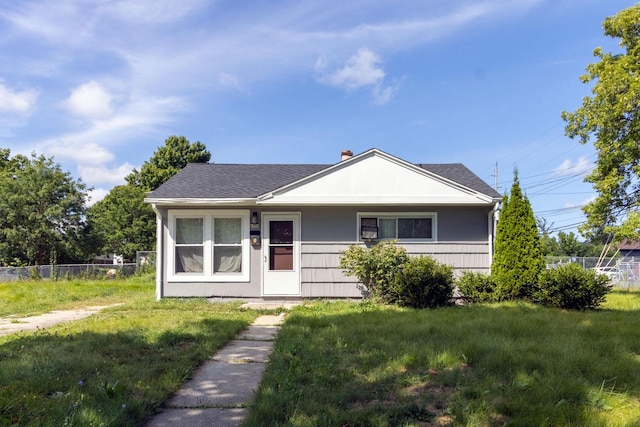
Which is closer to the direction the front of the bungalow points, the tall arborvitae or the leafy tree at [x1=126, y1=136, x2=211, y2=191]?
the tall arborvitae

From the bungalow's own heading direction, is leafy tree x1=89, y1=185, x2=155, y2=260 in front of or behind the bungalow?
behind

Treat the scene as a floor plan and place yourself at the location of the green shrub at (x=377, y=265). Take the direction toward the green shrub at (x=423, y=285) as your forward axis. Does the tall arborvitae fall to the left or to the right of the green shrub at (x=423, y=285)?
left

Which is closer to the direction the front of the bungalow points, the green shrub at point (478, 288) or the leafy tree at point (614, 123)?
the green shrub

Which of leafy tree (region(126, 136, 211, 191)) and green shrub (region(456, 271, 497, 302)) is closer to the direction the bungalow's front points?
the green shrub

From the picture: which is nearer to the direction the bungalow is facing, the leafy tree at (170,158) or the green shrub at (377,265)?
the green shrub

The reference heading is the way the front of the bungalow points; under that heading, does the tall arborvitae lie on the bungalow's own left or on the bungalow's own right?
on the bungalow's own left

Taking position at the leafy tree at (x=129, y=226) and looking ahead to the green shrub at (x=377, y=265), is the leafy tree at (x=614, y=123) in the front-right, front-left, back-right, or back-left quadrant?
front-left

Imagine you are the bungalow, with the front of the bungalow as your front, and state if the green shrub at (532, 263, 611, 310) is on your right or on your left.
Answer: on your left

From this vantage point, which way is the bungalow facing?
toward the camera

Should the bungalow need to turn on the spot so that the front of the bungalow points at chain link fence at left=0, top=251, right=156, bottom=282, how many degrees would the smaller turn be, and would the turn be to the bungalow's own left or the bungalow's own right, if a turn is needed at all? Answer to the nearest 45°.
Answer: approximately 135° to the bungalow's own right

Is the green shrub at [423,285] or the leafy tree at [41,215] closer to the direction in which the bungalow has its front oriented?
the green shrub

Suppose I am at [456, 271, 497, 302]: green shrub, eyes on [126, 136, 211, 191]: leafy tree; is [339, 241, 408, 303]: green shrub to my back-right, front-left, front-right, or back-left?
front-left
